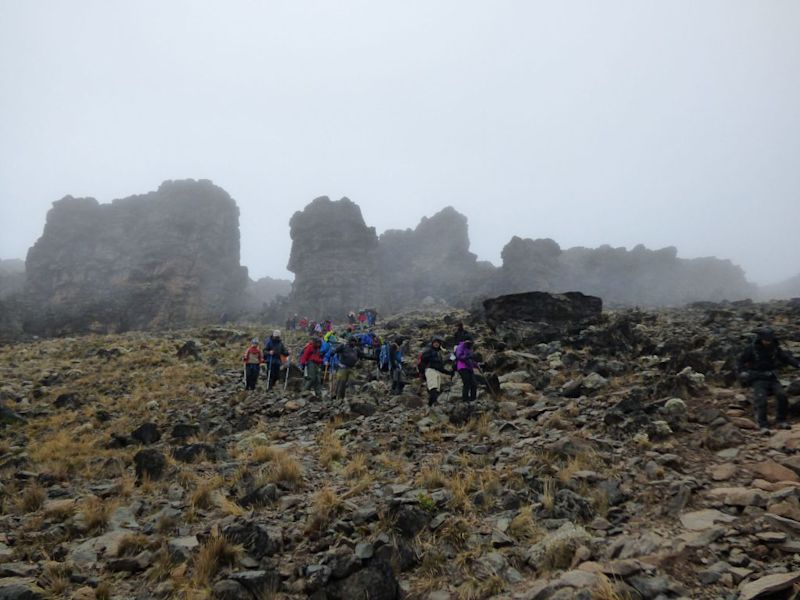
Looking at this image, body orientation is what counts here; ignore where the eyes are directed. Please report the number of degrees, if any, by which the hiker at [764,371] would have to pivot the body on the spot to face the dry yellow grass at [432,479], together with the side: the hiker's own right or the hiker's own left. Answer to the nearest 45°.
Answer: approximately 45° to the hiker's own right

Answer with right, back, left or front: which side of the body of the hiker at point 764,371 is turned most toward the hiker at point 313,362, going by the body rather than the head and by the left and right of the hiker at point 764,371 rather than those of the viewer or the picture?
right

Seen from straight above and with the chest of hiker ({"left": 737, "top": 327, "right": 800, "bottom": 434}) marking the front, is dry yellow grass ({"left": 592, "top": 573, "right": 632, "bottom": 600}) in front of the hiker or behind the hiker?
in front
